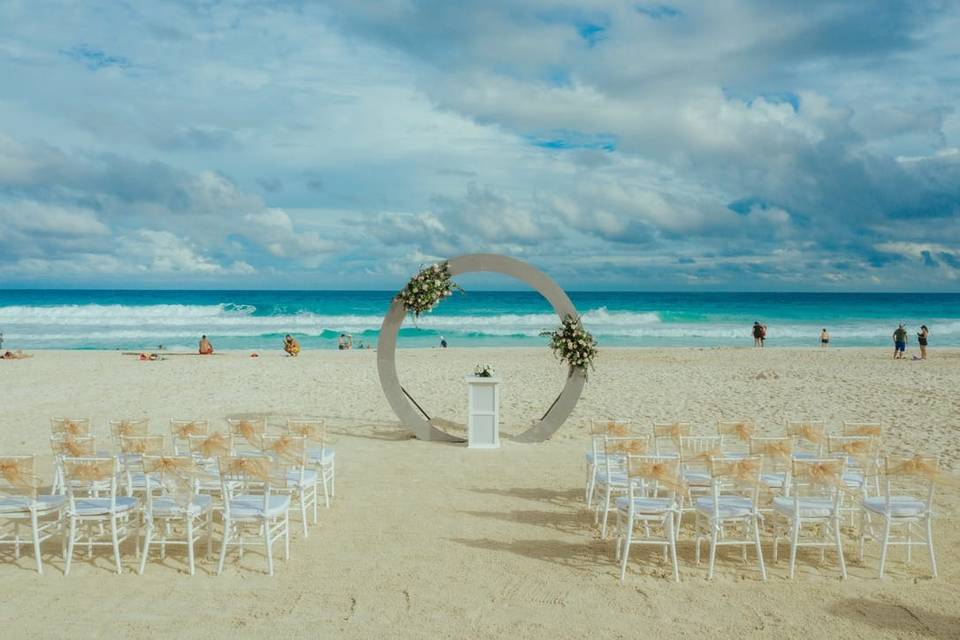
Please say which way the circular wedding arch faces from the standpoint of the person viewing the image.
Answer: facing the viewer
